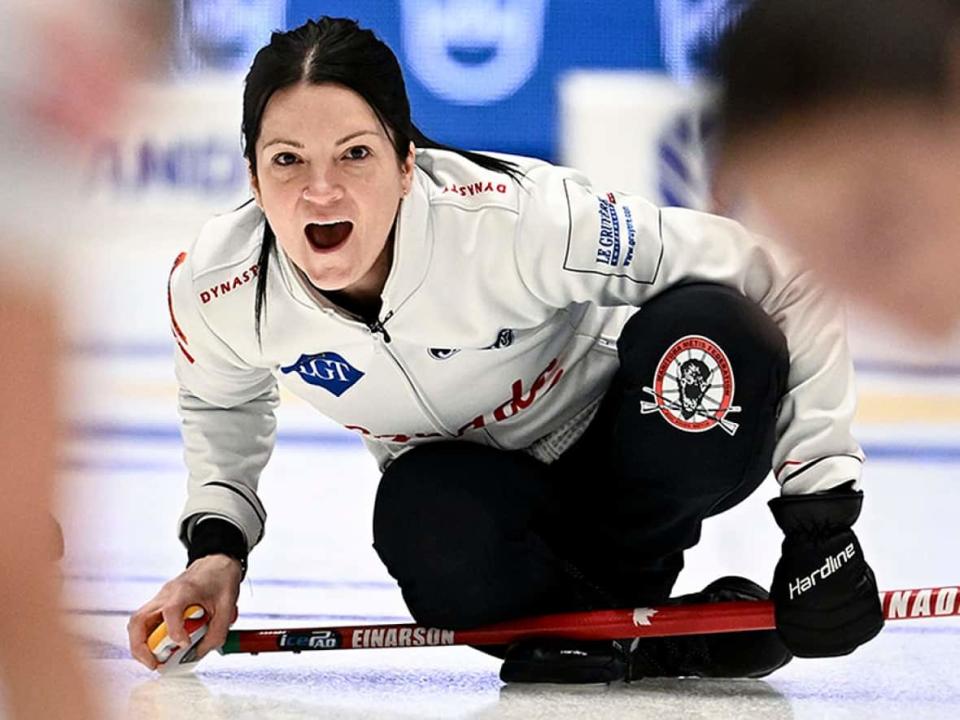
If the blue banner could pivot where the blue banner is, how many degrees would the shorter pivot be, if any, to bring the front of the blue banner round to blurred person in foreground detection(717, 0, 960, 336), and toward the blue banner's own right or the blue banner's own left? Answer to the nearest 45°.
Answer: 0° — it already faces them

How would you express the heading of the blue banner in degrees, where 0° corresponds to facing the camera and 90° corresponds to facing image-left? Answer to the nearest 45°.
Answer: approximately 0°

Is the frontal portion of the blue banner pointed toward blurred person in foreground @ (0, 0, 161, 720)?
yes
